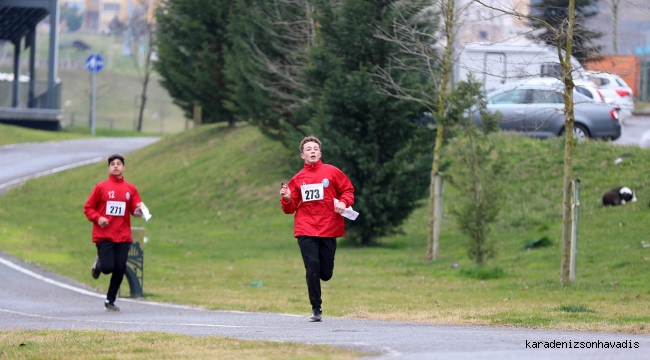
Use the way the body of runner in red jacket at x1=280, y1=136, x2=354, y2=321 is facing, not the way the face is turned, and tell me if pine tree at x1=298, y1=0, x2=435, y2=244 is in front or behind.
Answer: behind

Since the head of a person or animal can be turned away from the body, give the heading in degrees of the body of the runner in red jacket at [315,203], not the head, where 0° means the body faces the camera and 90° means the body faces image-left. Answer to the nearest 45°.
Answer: approximately 0°

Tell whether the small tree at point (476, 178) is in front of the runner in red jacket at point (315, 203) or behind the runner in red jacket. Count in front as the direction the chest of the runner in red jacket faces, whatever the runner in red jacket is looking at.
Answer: behind

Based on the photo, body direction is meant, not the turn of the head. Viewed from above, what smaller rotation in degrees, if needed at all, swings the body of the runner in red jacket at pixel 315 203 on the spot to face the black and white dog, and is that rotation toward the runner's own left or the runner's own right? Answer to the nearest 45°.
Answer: approximately 135° to the runner's own left

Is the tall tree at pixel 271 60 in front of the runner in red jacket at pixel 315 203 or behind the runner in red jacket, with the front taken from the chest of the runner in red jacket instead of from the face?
behind

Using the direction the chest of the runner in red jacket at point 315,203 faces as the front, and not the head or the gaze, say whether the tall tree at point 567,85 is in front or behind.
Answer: behind

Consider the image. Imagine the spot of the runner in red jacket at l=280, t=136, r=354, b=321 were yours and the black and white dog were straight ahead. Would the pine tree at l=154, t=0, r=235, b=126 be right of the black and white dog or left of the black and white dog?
left

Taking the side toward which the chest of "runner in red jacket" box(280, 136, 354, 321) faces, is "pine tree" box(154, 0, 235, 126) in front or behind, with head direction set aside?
behind

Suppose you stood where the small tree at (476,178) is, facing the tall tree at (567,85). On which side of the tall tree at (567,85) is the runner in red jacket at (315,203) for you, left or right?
right
